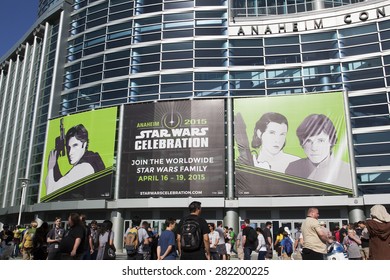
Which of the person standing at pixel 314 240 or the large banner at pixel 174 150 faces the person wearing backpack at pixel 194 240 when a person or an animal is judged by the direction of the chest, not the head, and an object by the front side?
the large banner

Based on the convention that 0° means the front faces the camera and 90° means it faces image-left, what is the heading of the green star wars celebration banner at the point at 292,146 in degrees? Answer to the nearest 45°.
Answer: approximately 0°

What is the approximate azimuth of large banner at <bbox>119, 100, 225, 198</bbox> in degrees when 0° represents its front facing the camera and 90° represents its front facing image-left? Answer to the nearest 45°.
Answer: approximately 0°

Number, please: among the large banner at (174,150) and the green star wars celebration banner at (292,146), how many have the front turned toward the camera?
2

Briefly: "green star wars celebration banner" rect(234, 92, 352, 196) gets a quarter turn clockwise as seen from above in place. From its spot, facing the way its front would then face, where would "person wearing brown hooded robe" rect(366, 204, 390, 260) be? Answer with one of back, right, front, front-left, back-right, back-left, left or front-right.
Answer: left

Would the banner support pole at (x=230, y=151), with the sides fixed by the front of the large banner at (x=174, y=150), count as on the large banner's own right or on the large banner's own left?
on the large banner's own left

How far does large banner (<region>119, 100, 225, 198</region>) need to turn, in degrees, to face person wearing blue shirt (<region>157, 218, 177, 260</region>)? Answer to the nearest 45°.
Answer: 0° — it already faces them

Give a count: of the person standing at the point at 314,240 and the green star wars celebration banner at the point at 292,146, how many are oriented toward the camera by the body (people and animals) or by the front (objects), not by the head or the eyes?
1
